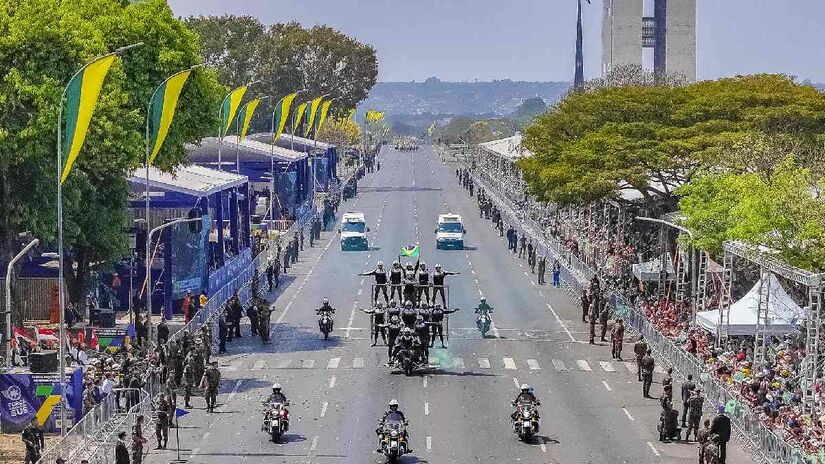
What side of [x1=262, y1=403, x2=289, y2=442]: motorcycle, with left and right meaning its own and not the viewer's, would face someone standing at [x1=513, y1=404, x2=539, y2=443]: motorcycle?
left

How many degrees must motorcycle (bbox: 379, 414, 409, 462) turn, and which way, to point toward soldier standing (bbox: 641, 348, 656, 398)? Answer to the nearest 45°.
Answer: approximately 135° to its left

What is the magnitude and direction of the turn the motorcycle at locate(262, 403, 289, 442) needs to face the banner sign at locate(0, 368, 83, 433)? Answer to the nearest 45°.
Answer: approximately 90° to its right

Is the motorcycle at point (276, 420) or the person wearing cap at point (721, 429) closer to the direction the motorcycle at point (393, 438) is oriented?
the person wearing cap

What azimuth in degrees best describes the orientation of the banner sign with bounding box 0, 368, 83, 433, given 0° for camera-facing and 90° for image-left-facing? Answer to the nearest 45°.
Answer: approximately 0°

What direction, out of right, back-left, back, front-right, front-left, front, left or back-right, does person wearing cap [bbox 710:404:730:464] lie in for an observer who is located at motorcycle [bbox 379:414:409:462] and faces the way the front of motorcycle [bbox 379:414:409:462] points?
left

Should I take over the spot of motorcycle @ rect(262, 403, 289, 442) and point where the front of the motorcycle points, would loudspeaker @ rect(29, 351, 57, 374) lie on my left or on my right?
on my right

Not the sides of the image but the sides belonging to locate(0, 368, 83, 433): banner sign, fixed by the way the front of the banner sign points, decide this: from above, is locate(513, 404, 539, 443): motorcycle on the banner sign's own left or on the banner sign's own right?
on the banner sign's own left

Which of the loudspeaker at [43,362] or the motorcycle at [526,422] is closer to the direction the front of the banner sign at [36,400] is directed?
the motorcycle

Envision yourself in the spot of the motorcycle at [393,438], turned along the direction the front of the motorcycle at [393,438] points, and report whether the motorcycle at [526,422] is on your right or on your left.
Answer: on your left
